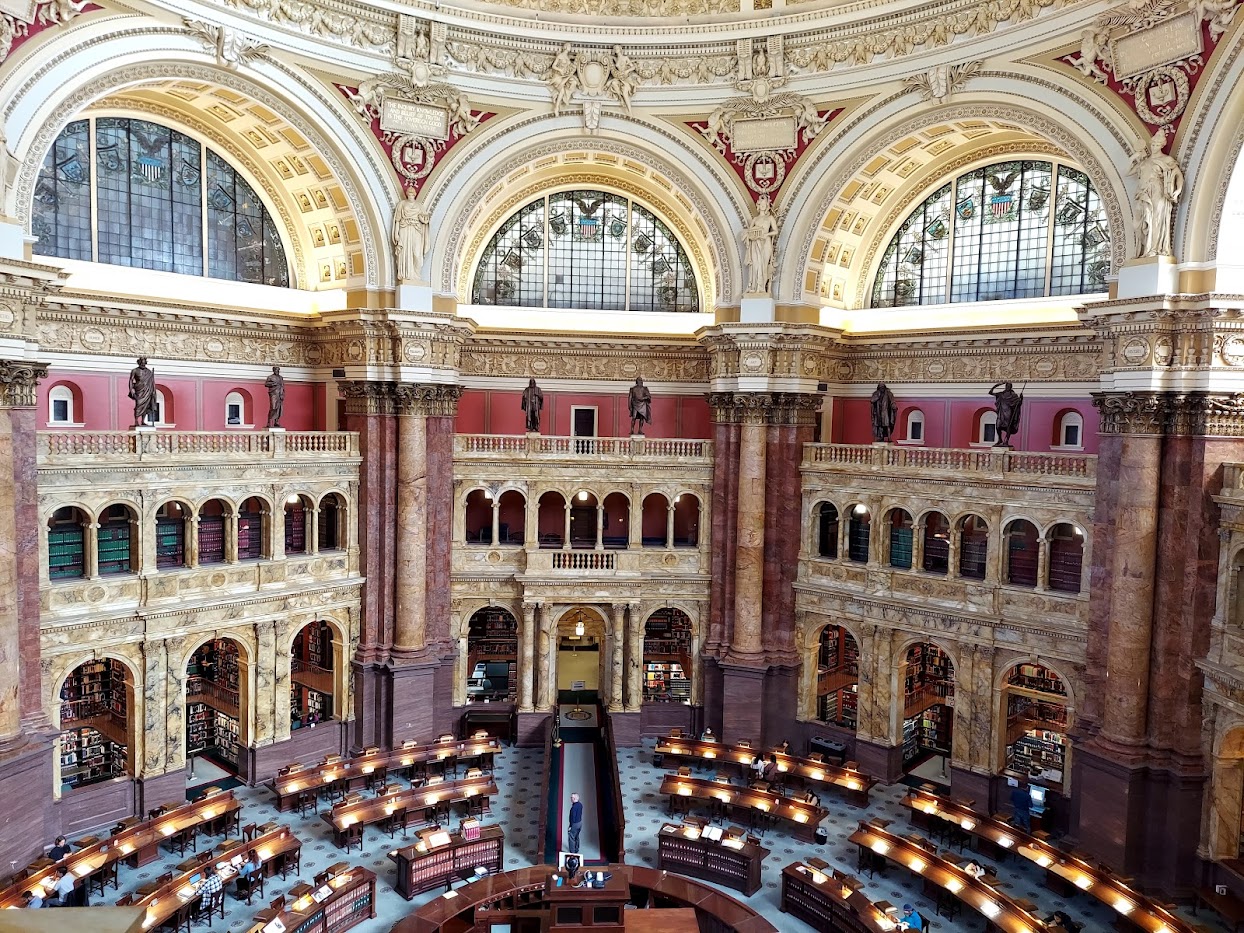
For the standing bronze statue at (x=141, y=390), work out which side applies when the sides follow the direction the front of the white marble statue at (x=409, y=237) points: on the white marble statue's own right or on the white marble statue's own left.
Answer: on the white marble statue's own right

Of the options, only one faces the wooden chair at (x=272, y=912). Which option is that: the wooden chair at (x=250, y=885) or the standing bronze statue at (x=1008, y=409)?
the standing bronze statue

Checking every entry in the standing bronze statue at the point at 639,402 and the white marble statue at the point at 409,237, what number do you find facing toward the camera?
2

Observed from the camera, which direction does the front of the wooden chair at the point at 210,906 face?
facing away from the viewer and to the left of the viewer

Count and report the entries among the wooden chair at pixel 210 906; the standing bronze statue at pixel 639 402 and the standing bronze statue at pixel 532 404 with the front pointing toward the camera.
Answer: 2

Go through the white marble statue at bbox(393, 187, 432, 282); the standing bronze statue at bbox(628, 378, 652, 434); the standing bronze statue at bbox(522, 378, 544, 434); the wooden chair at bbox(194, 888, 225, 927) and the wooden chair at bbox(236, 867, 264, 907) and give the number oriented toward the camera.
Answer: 3

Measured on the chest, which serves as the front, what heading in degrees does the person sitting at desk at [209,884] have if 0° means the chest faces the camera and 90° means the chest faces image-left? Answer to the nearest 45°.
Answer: approximately 135°

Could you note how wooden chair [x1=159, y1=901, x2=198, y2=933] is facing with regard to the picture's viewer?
facing away from the viewer and to the left of the viewer
